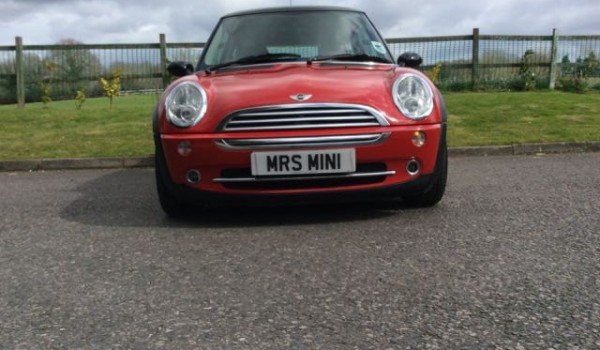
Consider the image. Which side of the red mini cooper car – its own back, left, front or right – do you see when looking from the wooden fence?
back

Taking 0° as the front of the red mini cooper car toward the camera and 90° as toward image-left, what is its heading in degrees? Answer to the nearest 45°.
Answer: approximately 0°

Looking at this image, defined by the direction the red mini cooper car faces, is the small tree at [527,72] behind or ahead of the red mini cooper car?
behind

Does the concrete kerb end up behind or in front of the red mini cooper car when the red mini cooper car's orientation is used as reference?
behind
